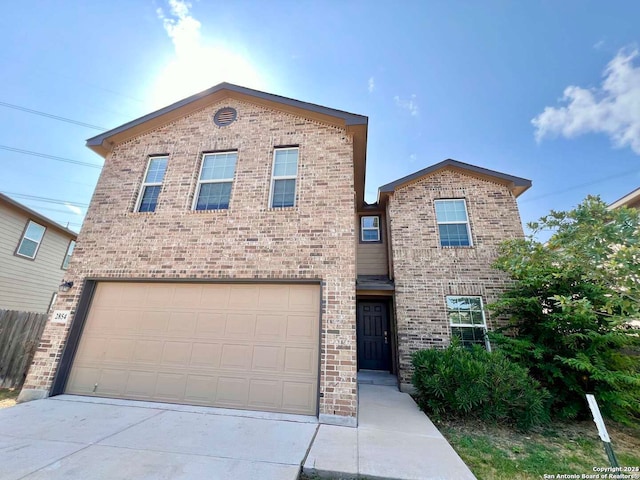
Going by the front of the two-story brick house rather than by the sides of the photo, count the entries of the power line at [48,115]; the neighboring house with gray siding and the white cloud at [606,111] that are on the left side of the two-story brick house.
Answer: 1

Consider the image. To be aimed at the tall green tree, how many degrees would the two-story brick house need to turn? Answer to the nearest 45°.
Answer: approximately 90° to its left

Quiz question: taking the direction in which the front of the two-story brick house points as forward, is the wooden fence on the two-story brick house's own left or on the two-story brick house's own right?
on the two-story brick house's own right

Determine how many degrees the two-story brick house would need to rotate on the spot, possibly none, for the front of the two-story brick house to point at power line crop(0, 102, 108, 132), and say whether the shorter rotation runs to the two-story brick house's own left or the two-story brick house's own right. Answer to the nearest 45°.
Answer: approximately 135° to the two-story brick house's own right

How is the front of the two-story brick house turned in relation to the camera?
facing the viewer

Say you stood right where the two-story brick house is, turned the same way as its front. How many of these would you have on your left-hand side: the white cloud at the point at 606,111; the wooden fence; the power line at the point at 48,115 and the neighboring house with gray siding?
1

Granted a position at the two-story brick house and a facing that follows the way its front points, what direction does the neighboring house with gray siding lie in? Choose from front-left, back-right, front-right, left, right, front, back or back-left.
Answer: back-right
